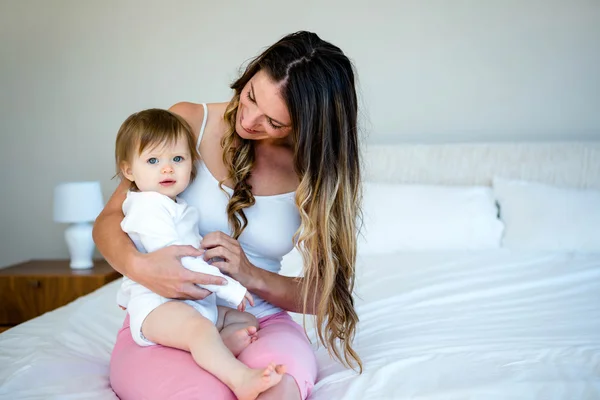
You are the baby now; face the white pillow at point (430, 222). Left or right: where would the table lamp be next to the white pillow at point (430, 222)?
left

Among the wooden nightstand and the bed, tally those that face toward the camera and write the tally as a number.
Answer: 2

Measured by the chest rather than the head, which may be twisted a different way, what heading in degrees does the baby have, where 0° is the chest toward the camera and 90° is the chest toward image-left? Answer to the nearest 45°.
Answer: approximately 315°

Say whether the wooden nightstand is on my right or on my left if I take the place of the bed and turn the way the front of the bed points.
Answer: on my right

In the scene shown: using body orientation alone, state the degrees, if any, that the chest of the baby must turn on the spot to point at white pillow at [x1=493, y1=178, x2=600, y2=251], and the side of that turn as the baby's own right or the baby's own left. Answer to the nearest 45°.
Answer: approximately 90° to the baby's own left

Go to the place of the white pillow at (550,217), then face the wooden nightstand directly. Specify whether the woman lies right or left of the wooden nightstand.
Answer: left

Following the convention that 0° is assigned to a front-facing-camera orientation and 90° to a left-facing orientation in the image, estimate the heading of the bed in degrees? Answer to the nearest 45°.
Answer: approximately 0°

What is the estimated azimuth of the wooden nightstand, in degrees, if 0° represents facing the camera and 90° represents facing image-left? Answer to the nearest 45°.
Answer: approximately 0°

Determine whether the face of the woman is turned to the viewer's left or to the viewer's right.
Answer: to the viewer's left
